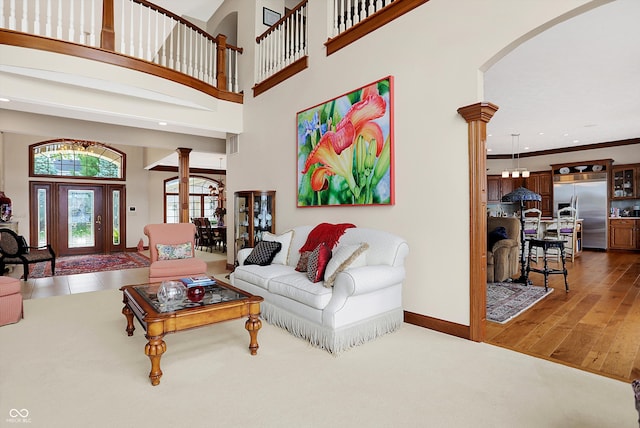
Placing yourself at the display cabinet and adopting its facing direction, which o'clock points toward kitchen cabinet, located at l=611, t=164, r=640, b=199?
The kitchen cabinet is roughly at 7 o'clock from the display cabinet.

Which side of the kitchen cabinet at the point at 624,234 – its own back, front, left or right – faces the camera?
front

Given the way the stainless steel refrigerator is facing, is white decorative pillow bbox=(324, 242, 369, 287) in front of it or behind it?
in front

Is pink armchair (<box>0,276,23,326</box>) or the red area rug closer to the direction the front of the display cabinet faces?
the pink armchair

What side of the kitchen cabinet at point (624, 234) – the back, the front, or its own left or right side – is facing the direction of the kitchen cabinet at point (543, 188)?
right

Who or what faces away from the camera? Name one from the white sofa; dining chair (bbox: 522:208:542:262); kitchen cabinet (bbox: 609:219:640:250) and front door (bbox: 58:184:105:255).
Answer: the dining chair

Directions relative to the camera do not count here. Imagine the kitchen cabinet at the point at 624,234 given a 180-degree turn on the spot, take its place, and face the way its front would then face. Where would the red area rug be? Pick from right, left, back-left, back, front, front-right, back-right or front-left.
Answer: back-left

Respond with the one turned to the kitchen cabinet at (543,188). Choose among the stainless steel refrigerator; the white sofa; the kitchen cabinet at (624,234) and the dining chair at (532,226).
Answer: the dining chair

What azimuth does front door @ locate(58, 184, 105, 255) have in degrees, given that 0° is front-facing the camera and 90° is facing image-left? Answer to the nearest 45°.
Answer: approximately 0°

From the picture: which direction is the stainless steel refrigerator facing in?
toward the camera

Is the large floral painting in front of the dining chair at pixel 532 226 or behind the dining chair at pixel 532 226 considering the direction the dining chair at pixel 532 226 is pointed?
behind

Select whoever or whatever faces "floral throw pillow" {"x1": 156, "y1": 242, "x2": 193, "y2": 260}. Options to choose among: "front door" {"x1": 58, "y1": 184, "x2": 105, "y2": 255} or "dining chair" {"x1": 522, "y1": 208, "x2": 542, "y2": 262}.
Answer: the front door

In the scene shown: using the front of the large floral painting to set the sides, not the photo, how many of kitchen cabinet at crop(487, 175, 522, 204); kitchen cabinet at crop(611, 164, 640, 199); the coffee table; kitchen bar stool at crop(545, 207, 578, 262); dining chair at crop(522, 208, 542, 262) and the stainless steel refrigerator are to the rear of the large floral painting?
5

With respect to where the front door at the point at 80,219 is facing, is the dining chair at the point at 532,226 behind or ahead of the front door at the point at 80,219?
ahead

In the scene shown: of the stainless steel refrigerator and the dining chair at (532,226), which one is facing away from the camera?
the dining chair

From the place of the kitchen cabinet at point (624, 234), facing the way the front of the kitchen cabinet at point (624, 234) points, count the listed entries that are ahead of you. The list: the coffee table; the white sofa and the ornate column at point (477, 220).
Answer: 3

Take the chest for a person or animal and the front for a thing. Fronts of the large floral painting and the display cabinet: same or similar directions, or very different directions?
same or similar directions

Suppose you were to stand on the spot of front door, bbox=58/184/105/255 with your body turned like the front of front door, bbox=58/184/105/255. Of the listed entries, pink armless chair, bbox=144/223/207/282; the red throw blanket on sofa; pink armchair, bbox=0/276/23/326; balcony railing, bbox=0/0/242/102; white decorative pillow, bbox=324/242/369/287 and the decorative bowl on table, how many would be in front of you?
6

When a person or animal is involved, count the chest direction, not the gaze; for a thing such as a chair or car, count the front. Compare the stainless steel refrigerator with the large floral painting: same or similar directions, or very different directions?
same or similar directions

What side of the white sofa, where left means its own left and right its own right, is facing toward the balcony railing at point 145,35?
right

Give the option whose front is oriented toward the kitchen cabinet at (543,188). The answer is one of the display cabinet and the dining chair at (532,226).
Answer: the dining chair

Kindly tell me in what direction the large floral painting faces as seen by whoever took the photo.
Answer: facing the viewer and to the left of the viewer

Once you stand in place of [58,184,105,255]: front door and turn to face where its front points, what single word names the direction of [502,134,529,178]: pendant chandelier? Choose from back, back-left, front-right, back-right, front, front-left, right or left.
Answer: front-left
